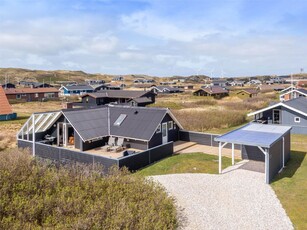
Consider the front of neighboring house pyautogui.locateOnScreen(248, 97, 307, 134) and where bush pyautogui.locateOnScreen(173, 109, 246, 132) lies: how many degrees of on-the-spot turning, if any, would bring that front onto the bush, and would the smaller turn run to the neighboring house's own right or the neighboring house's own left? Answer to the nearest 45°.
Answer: approximately 45° to the neighboring house's own right

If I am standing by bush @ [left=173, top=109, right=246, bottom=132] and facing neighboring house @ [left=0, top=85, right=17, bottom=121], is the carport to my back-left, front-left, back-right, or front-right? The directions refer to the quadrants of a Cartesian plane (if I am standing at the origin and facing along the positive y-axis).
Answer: back-left

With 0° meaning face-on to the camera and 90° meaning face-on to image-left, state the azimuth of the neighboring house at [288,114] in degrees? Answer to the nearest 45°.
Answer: approximately 45°

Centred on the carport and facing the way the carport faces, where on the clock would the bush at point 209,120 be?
The bush is roughly at 4 o'clock from the carport.

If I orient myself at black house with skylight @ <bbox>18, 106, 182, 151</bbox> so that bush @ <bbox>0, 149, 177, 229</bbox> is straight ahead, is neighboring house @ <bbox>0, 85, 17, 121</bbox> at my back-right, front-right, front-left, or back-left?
back-right

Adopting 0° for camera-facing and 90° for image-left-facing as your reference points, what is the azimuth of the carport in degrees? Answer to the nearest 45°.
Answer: approximately 45°

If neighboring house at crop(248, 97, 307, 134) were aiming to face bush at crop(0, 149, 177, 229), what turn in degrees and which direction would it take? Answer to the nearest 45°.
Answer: approximately 45° to its left

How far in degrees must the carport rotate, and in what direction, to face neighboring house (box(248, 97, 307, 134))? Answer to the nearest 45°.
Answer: approximately 135° to its right
